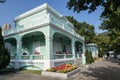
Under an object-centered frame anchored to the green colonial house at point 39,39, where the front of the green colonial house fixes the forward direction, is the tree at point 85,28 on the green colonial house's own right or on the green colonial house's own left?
on the green colonial house's own left
